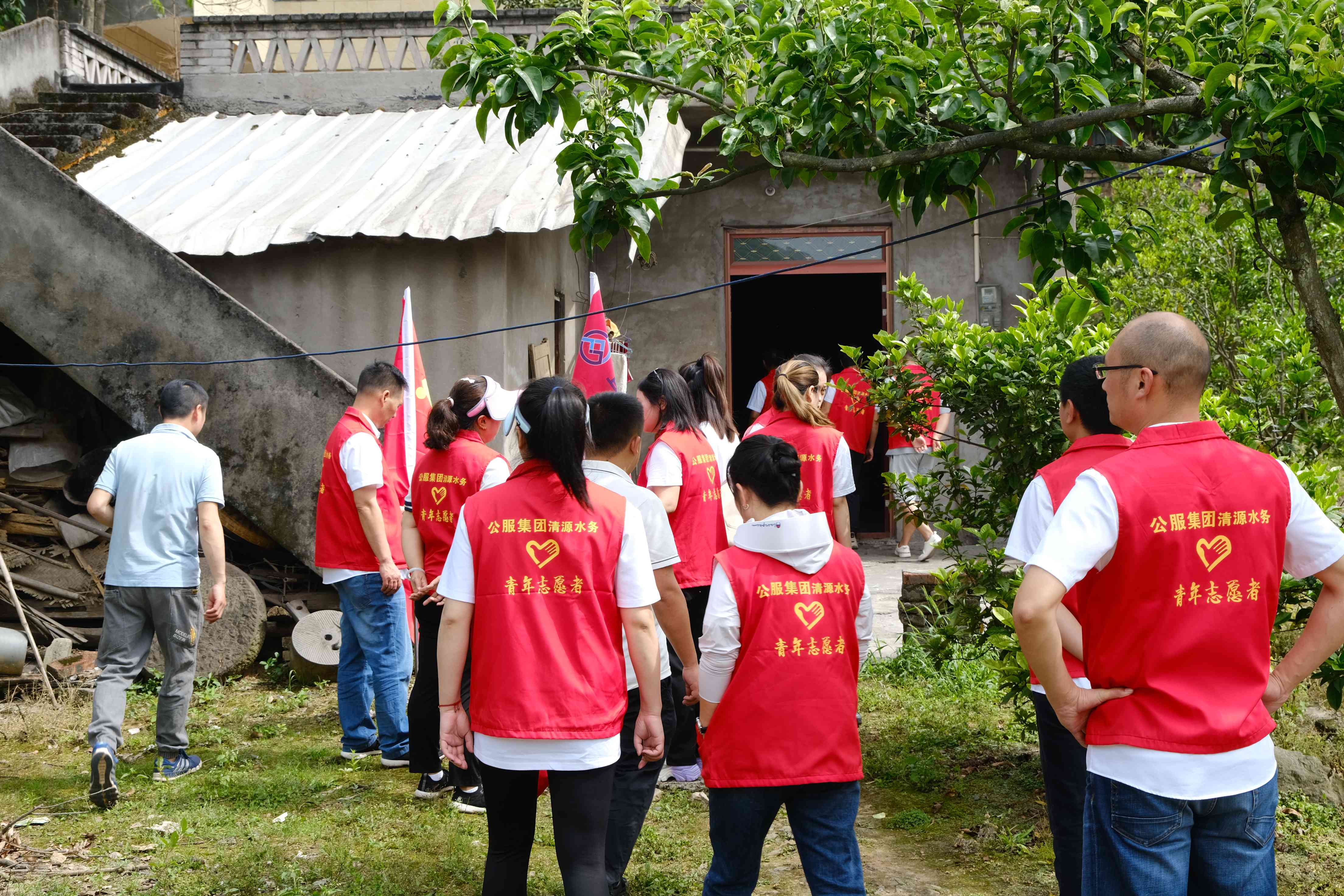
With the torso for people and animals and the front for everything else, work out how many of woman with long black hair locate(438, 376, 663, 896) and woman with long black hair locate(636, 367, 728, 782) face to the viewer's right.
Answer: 0

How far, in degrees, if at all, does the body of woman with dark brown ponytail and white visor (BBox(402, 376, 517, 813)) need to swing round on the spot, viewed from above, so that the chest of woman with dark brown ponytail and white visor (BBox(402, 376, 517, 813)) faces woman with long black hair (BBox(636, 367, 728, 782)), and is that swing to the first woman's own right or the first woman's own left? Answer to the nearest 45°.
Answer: approximately 45° to the first woman's own right

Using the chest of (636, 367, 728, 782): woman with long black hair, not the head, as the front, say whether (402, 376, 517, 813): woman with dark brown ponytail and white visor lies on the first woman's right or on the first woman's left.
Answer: on the first woman's left

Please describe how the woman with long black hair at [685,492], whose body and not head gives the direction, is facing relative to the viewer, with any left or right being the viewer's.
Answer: facing away from the viewer and to the left of the viewer

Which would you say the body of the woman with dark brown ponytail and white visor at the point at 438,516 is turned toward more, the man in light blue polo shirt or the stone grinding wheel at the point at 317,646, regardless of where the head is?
the stone grinding wheel

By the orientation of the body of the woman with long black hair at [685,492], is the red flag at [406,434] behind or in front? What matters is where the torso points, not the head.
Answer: in front

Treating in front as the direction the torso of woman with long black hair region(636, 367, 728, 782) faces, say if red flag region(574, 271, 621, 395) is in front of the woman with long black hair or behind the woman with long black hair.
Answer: in front

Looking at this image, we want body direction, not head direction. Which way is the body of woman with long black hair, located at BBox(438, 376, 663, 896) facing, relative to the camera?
away from the camera
